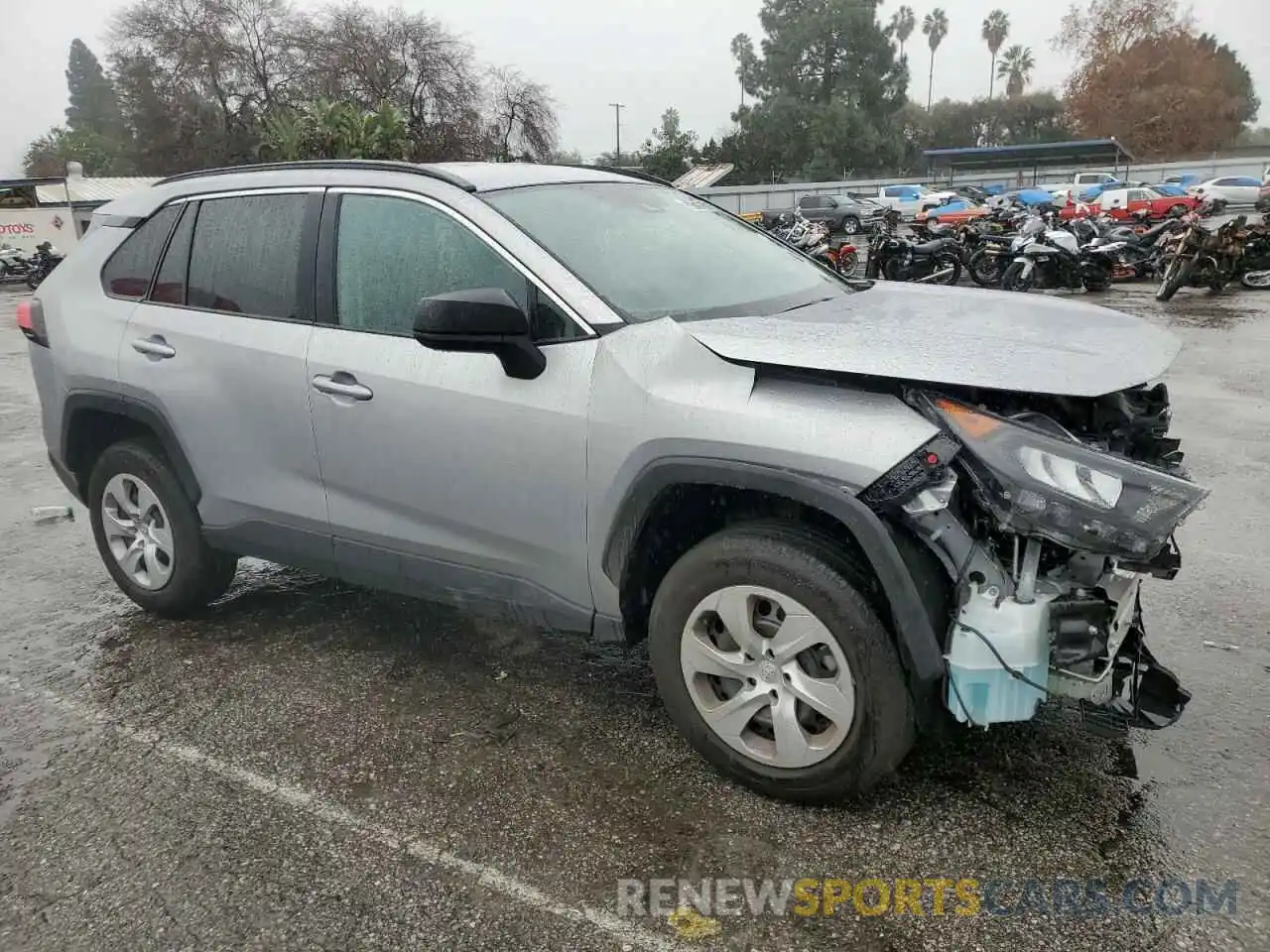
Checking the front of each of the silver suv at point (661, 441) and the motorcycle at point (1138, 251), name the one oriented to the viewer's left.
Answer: the motorcycle

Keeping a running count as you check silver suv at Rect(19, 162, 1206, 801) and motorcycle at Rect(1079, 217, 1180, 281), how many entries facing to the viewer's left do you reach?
1

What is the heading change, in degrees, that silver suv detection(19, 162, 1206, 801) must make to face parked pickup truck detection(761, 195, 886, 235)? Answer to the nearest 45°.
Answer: approximately 135° to its left

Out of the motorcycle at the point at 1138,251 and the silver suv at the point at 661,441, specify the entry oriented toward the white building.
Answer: the motorcycle

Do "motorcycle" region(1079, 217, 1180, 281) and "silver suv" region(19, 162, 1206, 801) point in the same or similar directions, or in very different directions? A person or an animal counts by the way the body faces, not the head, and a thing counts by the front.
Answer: very different directions

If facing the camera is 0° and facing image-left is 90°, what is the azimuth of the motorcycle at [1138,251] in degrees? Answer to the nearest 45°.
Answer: approximately 90°

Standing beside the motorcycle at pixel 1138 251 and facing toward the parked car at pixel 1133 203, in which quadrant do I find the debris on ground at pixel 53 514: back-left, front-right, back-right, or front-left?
back-left

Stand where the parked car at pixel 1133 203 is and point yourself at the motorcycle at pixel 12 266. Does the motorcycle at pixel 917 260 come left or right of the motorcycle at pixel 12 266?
left
